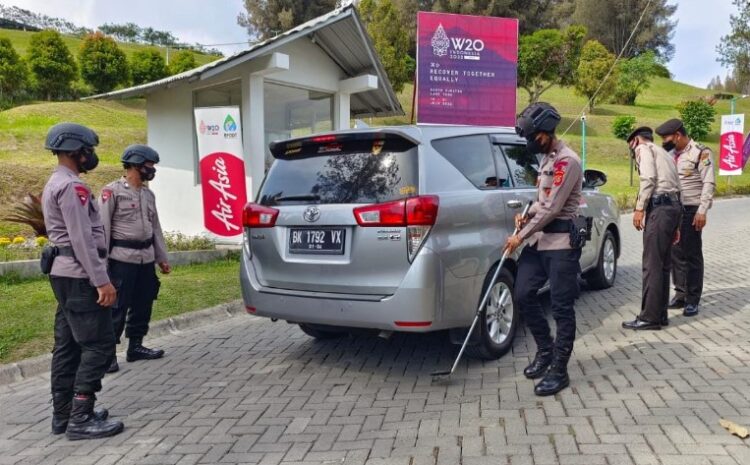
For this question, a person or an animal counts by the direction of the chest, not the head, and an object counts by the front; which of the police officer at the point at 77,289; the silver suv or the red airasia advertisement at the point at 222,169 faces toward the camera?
the red airasia advertisement

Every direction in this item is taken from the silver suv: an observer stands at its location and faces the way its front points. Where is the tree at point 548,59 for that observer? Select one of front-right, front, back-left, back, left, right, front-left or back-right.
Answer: front-left

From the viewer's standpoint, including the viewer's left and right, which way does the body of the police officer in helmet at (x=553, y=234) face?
facing the viewer and to the left of the viewer

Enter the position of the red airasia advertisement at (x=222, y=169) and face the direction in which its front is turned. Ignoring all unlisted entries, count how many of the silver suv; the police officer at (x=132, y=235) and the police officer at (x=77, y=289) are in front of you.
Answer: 3

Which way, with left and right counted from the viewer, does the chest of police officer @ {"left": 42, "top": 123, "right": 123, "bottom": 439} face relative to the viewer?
facing to the right of the viewer

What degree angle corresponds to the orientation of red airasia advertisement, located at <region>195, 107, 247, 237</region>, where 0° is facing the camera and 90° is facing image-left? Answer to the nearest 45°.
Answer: approximately 0°

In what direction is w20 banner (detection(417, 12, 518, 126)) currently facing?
toward the camera

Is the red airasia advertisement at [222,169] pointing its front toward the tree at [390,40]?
no

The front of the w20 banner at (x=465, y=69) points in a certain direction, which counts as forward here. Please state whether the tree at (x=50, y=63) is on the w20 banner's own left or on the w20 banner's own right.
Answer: on the w20 banner's own right

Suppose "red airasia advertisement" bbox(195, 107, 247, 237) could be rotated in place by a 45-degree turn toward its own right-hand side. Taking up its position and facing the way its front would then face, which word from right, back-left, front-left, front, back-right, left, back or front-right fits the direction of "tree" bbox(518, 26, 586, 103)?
back

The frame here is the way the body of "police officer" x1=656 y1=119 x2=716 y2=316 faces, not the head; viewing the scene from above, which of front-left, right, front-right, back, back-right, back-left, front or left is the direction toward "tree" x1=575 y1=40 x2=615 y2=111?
back-right

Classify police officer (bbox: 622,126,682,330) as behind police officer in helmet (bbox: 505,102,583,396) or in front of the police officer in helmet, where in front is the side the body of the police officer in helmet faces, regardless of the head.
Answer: behind

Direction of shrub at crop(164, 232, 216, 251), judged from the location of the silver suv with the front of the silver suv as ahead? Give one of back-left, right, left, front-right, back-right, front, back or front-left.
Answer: left

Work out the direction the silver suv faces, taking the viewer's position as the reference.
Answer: facing away from the viewer and to the right of the viewer

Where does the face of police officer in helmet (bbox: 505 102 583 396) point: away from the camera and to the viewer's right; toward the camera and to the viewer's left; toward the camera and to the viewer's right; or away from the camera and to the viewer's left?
toward the camera and to the viewer's left

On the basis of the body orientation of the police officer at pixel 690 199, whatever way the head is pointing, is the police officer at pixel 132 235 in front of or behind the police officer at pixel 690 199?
in front

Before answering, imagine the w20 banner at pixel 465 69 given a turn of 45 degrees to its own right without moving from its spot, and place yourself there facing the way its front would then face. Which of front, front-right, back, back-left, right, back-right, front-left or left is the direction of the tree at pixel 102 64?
right

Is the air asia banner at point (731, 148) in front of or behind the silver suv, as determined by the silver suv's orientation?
in front

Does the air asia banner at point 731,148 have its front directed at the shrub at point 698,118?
no

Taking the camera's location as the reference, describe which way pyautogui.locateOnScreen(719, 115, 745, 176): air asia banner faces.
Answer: facing the viewer

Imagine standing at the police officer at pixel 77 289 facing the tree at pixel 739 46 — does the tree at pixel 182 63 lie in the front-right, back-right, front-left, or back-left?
front-left

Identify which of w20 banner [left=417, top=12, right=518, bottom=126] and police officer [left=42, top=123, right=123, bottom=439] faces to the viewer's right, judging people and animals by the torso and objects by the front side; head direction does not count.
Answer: the police officer
